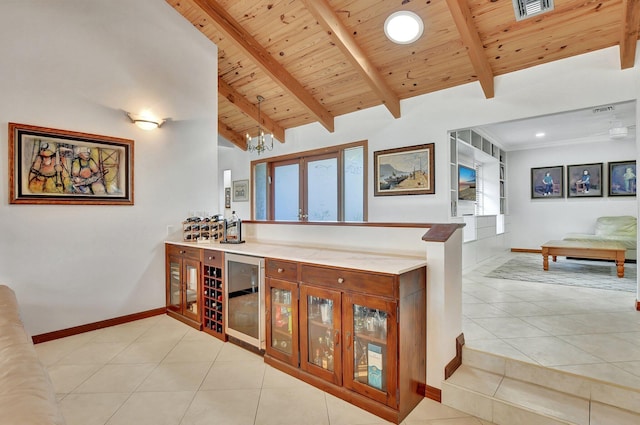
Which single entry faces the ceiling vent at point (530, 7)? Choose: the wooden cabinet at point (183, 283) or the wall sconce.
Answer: the wall sconce

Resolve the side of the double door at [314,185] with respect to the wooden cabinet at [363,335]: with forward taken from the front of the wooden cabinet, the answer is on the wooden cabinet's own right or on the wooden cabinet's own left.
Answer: on the wooden cabinet's own right

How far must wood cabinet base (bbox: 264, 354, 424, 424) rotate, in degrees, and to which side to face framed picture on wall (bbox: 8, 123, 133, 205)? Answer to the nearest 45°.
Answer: approximately 45° to its right

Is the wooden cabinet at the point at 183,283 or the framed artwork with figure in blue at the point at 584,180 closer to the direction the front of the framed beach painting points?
the wooden cabinet

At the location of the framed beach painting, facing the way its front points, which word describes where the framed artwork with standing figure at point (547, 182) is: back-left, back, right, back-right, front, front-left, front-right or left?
back

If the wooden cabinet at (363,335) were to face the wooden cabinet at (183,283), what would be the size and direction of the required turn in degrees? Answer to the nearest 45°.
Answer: approximately 90° to its right

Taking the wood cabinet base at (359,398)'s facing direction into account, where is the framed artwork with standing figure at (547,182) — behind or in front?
behind

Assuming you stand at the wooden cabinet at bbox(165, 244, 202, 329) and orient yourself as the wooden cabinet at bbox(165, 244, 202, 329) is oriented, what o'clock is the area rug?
The area rug is roughly at 8 o'clock from the wooden cabinet.

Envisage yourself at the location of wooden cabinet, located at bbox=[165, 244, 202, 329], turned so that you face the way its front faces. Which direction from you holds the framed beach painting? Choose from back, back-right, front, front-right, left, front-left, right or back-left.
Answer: back-left

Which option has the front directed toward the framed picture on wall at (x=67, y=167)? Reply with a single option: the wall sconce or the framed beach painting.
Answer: the framed beach painting

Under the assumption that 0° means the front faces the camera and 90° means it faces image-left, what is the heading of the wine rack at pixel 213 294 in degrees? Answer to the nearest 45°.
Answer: approximately 45°

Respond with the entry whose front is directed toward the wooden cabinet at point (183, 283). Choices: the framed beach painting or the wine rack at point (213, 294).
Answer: the framed beach painting
